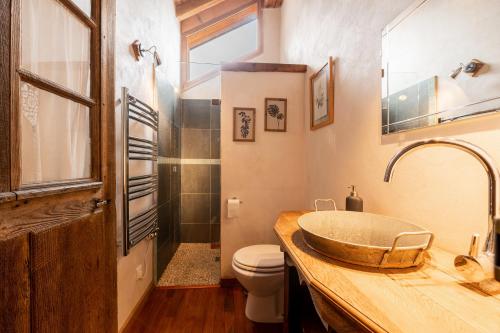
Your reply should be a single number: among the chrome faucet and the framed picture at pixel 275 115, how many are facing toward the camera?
1

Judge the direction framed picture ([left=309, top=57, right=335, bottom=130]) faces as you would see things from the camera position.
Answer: facing the viewer and to the left of the viewer

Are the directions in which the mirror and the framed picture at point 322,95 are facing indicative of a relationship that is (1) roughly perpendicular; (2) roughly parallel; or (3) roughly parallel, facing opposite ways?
roughly parallel

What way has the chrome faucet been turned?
to the viewer's left

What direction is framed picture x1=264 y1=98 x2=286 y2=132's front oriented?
toward the camera

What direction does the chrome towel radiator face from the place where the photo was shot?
facing the viewer and to the right of the viewer

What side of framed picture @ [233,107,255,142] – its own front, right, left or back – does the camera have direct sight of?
front

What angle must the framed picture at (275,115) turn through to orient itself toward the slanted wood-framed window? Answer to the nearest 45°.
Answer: approximately 135° to its right

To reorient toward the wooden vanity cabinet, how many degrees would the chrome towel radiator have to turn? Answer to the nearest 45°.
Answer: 0° — it already faces it

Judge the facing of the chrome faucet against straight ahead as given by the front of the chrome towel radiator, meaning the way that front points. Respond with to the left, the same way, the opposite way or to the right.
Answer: the opposite way

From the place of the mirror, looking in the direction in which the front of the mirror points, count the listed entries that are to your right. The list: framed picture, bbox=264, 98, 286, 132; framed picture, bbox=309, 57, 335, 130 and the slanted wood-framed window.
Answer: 3

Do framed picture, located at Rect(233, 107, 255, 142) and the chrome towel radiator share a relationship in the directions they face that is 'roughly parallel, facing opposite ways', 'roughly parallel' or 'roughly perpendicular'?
roughly perpendicular
